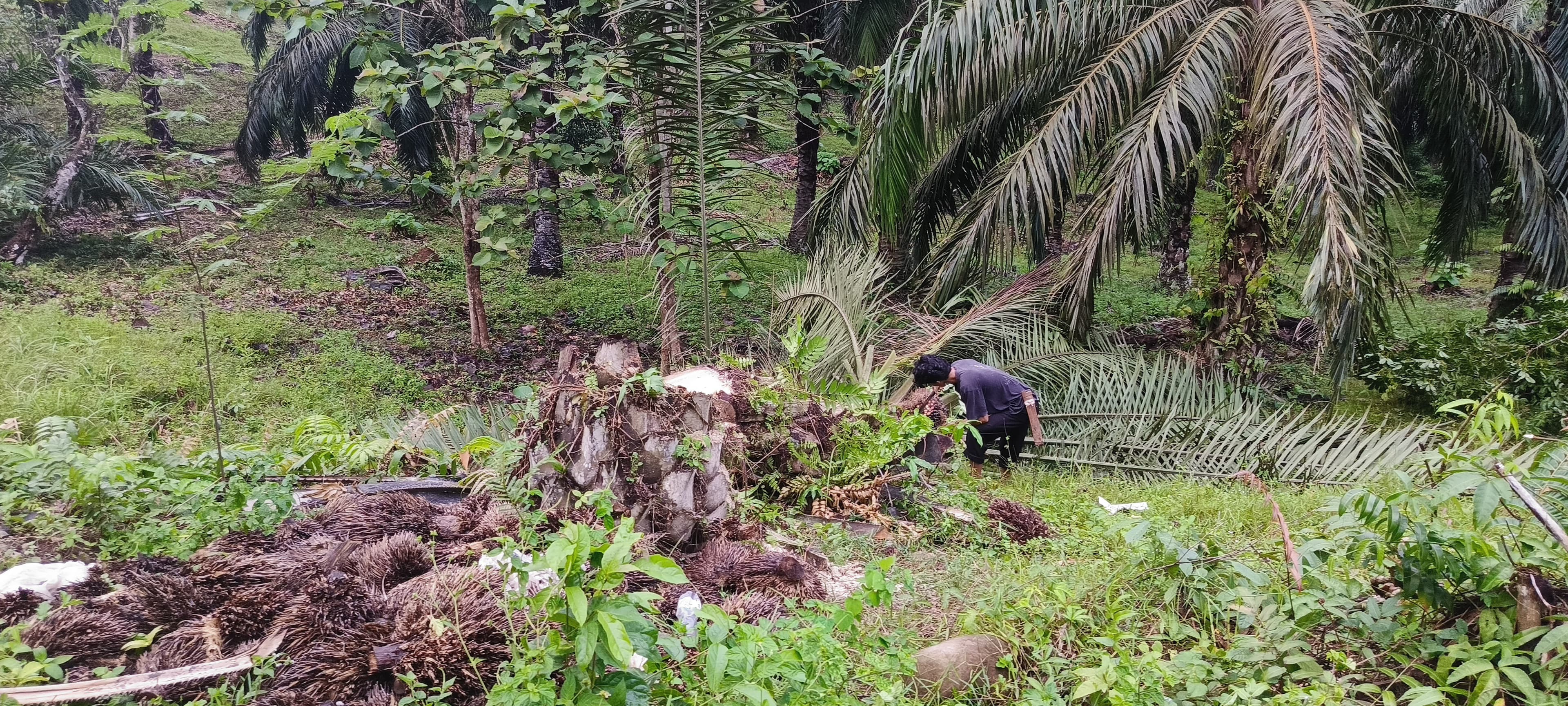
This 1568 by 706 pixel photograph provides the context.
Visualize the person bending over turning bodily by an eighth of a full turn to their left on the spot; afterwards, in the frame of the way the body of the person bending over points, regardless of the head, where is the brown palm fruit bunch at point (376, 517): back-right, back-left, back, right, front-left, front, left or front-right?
front

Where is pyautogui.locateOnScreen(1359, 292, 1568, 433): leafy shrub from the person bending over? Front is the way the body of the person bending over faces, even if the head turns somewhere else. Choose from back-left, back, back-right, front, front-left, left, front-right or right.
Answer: back-right

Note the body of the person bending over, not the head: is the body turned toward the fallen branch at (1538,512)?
no

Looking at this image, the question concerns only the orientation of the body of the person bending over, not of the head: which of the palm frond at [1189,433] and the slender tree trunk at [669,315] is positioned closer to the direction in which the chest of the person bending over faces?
the slender tree trunk

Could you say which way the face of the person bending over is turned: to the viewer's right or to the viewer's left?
to the viewer's left

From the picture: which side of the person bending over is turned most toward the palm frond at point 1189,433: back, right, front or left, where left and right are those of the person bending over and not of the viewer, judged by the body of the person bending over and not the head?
back

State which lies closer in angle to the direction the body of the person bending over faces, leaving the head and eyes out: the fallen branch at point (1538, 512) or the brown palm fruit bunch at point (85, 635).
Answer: the brown palm fruit bunch

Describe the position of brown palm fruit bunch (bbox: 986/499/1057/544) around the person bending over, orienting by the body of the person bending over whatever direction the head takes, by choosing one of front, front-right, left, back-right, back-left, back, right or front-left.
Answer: left

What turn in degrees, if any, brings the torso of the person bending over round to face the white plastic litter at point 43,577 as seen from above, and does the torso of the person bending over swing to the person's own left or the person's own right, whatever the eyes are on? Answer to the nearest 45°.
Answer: approximately 45° to the person's own left

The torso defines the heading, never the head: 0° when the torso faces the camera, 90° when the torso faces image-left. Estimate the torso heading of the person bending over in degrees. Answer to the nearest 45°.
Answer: approximately 90°

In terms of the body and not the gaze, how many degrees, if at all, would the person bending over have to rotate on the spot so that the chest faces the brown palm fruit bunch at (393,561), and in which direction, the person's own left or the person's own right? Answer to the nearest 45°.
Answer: approximately 45° to the person's own left

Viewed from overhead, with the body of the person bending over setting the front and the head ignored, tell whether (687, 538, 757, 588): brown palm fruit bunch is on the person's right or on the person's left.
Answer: on the person's left
